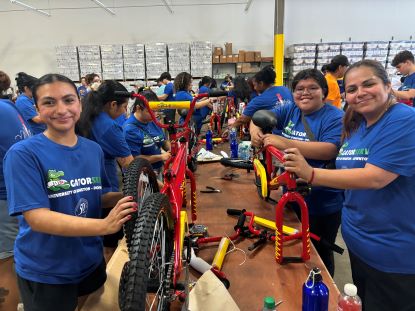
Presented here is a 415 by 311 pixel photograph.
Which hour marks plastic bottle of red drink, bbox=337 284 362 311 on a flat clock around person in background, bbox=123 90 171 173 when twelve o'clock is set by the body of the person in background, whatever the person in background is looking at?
The plastic bottle of red drink is roughly at 1 o'clock from the person in background.

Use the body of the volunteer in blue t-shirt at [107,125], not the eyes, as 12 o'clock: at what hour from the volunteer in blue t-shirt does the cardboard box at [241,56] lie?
The cardboard box is roughly at 10 o'clock from the volunteer in blue t-shirt.

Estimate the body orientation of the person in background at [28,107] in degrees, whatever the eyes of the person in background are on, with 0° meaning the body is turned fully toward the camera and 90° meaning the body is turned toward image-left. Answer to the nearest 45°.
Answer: approximately 270°

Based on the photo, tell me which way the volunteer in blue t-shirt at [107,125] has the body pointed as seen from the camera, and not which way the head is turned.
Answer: to the viewer's right

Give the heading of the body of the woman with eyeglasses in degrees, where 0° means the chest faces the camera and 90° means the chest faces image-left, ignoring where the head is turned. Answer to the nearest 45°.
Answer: approximately 45°

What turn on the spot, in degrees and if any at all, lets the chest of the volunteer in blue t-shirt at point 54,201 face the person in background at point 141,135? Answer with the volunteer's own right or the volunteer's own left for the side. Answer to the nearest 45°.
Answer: approximately 90° to the volunteer's own left

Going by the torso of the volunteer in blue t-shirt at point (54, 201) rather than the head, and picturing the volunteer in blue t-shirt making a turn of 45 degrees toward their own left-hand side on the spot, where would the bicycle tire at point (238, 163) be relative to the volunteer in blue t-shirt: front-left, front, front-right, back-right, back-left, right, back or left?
front-left
